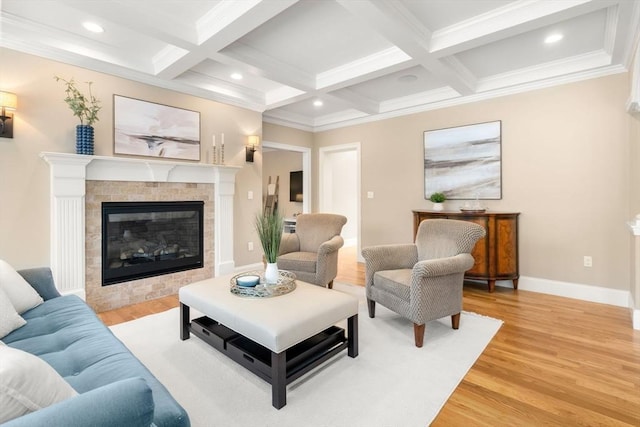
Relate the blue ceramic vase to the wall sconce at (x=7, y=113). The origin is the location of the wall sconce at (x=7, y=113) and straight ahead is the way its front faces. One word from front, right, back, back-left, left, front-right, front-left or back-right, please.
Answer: left

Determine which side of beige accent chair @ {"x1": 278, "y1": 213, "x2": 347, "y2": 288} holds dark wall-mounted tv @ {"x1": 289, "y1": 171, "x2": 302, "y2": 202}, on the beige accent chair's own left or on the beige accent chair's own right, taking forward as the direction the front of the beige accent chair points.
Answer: on the beige accent chair's own right

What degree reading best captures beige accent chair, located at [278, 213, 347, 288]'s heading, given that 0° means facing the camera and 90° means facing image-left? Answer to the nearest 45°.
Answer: approximately 45°

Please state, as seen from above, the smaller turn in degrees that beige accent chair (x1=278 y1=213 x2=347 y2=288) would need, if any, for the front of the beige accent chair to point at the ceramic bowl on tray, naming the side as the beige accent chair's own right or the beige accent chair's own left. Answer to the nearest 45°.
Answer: approximately 45° to the beige accent chair's own left

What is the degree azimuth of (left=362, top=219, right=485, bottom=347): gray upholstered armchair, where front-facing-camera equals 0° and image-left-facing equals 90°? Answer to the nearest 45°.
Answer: approximately 45°

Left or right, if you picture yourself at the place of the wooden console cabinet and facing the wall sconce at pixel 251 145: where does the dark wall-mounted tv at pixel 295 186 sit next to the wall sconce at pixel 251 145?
right

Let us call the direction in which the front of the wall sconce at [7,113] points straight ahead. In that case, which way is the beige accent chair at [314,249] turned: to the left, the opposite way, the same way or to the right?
to the right

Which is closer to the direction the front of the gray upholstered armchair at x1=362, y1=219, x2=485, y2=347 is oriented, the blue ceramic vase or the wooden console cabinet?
the blue ceramic vase

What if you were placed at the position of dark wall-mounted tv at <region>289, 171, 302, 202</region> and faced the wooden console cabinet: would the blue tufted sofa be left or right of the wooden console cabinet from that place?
right

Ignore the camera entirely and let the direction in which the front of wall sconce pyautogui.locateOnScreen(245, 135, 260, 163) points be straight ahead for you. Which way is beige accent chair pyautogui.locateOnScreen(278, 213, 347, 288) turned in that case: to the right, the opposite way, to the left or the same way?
to the right

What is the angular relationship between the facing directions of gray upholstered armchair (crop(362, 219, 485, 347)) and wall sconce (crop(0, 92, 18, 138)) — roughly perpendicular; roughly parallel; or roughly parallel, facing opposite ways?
roughly perpendicular

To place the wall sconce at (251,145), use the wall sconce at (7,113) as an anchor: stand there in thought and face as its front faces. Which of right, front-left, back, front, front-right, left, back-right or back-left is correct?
left

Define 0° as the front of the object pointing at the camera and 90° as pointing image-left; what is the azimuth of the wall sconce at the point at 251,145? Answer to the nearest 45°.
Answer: approximately 315°
